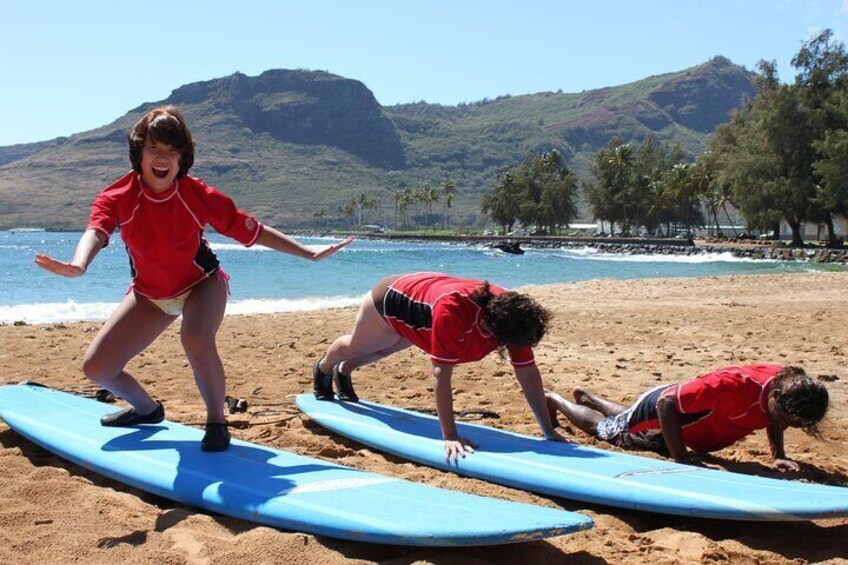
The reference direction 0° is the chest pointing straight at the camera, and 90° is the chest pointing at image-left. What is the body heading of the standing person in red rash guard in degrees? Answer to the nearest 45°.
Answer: approximately 0°

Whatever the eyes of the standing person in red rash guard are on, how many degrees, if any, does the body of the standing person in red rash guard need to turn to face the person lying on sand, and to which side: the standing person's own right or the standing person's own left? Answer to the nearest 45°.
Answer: approximately 90° to the standing person's own left

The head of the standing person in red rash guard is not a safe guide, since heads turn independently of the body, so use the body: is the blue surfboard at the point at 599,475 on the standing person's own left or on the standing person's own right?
on the standing person's own left
